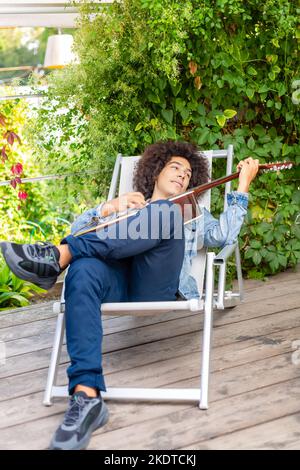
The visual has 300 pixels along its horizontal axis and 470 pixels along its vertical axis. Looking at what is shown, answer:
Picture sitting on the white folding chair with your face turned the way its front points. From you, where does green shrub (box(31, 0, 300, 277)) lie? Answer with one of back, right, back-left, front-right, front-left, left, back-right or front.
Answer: back

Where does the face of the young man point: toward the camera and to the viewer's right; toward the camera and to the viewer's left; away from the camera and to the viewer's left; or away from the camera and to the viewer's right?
toward the camera and to the viewer's right

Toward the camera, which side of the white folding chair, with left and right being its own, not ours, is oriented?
front
